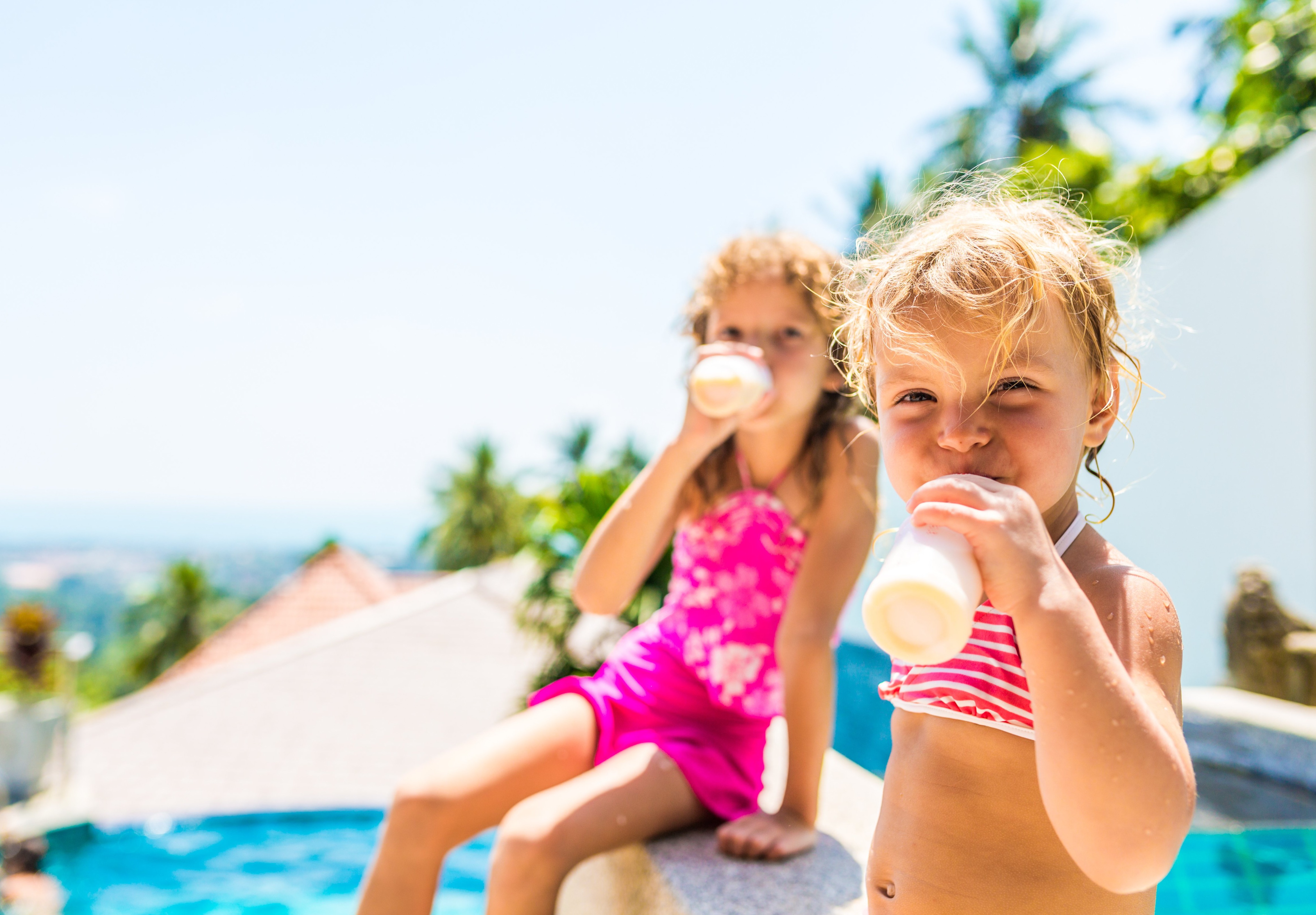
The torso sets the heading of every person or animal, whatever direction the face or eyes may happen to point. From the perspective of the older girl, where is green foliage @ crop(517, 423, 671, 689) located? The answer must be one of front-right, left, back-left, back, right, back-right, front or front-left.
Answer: back-right

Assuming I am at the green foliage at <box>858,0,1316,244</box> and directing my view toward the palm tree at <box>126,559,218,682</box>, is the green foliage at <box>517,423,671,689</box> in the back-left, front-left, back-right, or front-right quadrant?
front-left

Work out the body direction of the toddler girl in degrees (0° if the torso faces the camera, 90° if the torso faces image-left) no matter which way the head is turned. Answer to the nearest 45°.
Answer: approximately 45°

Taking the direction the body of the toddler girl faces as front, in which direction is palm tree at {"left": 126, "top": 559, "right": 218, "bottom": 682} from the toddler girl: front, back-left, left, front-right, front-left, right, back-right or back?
right

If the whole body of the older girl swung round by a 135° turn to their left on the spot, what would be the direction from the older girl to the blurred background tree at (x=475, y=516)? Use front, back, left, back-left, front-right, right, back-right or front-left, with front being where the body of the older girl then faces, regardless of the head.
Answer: left

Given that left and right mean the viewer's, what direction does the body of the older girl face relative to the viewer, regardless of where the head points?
facing the viewer and to the left of the viewer

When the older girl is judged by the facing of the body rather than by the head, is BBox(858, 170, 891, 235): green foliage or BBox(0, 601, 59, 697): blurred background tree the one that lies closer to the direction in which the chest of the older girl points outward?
the blurred background tree

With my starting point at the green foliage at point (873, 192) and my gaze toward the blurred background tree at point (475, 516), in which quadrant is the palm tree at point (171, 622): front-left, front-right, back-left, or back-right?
front-left

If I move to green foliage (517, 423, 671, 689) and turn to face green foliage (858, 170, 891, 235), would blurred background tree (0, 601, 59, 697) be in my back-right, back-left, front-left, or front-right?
back-left

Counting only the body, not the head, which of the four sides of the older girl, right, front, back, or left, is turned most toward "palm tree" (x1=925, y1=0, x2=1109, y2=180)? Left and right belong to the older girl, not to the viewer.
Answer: back

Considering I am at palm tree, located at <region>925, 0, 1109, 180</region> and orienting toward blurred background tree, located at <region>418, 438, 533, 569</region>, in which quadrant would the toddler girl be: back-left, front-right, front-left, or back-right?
back-left

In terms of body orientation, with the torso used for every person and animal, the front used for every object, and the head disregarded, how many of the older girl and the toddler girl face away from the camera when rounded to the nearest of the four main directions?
0
